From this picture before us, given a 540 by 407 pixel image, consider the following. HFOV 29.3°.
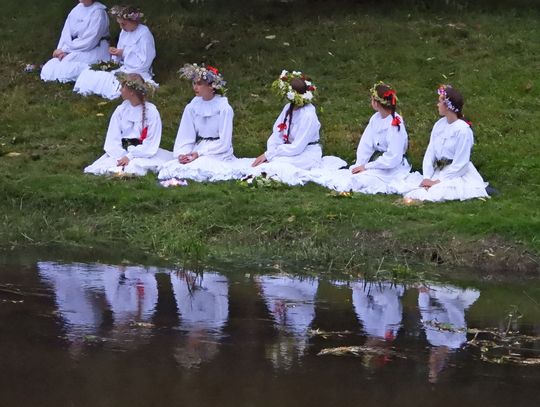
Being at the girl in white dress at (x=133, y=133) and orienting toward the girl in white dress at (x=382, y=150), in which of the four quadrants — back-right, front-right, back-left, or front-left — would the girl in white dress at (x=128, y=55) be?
back-left

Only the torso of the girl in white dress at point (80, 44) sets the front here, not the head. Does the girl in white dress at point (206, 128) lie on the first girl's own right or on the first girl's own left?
on the first girl's own left

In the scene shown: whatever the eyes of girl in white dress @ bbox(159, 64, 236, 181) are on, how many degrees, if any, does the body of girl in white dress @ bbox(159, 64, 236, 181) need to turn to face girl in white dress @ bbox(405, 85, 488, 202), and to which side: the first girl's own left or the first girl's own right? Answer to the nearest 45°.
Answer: approximately 90° to the first girl's own left

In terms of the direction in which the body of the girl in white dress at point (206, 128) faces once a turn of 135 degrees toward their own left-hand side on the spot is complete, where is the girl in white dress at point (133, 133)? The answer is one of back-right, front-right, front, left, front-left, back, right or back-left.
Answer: back

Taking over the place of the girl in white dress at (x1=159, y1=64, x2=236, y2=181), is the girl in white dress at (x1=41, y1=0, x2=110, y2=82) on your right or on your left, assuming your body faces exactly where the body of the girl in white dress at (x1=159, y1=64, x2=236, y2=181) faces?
on your right

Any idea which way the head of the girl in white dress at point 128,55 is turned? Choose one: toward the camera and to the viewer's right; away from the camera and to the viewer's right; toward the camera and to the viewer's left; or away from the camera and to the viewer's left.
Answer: toward the camera and to the viewer's left

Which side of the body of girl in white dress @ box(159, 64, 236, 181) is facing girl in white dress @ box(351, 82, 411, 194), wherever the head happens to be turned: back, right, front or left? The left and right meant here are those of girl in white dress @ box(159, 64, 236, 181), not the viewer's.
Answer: left

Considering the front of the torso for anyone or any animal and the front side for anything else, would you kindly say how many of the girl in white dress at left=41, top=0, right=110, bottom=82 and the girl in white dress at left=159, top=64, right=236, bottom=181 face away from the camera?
0

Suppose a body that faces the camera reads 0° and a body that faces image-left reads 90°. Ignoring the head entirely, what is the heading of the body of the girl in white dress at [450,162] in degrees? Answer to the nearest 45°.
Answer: approximately 45°

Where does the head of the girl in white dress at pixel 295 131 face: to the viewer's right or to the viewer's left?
to the viewer's left

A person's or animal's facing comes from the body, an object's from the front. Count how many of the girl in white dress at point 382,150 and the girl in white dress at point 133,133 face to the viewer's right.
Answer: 0
